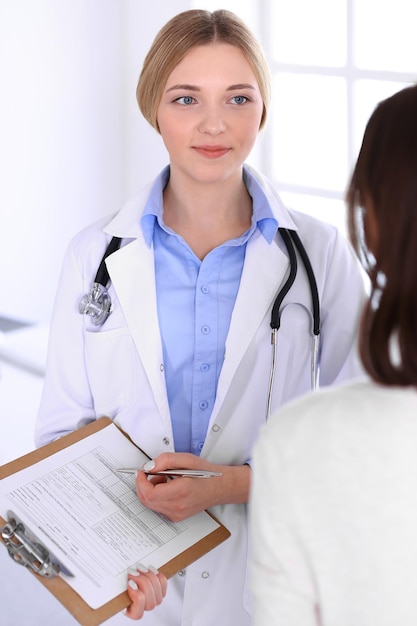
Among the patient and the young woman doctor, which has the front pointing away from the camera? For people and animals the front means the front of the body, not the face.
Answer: the patient

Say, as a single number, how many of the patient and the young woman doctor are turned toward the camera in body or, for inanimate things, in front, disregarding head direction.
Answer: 1

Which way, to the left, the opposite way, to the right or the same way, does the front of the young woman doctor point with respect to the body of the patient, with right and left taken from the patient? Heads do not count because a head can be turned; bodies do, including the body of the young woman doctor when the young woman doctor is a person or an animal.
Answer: the opposite way

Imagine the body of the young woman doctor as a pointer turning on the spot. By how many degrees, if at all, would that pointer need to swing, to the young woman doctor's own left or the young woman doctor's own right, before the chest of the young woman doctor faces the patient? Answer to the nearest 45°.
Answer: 0° — they already face them

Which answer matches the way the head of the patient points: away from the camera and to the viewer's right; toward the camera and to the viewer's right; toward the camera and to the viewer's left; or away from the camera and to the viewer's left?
away from the camera and to the viewer's left

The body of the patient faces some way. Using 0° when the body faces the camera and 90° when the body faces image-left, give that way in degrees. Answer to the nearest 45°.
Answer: approximately 180°
